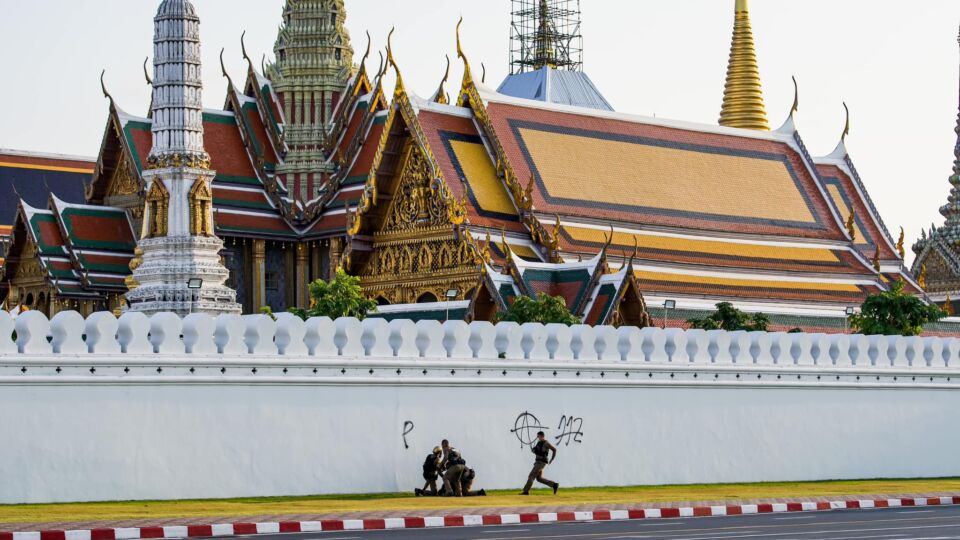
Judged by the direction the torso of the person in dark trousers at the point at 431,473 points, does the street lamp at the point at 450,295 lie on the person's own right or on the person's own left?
on the person's own left

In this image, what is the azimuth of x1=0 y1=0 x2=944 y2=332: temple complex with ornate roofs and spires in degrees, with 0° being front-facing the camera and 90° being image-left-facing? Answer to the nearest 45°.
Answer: approximately 45°

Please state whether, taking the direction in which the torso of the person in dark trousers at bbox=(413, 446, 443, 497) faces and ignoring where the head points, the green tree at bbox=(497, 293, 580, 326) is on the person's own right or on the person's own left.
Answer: on the person's own left

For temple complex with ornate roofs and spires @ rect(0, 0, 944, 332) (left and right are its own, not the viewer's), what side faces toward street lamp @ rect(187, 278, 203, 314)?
front

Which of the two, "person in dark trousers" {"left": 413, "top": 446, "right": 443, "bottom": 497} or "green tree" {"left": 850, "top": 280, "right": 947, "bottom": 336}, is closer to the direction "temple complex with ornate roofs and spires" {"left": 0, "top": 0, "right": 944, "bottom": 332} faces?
the person in dark trousers
